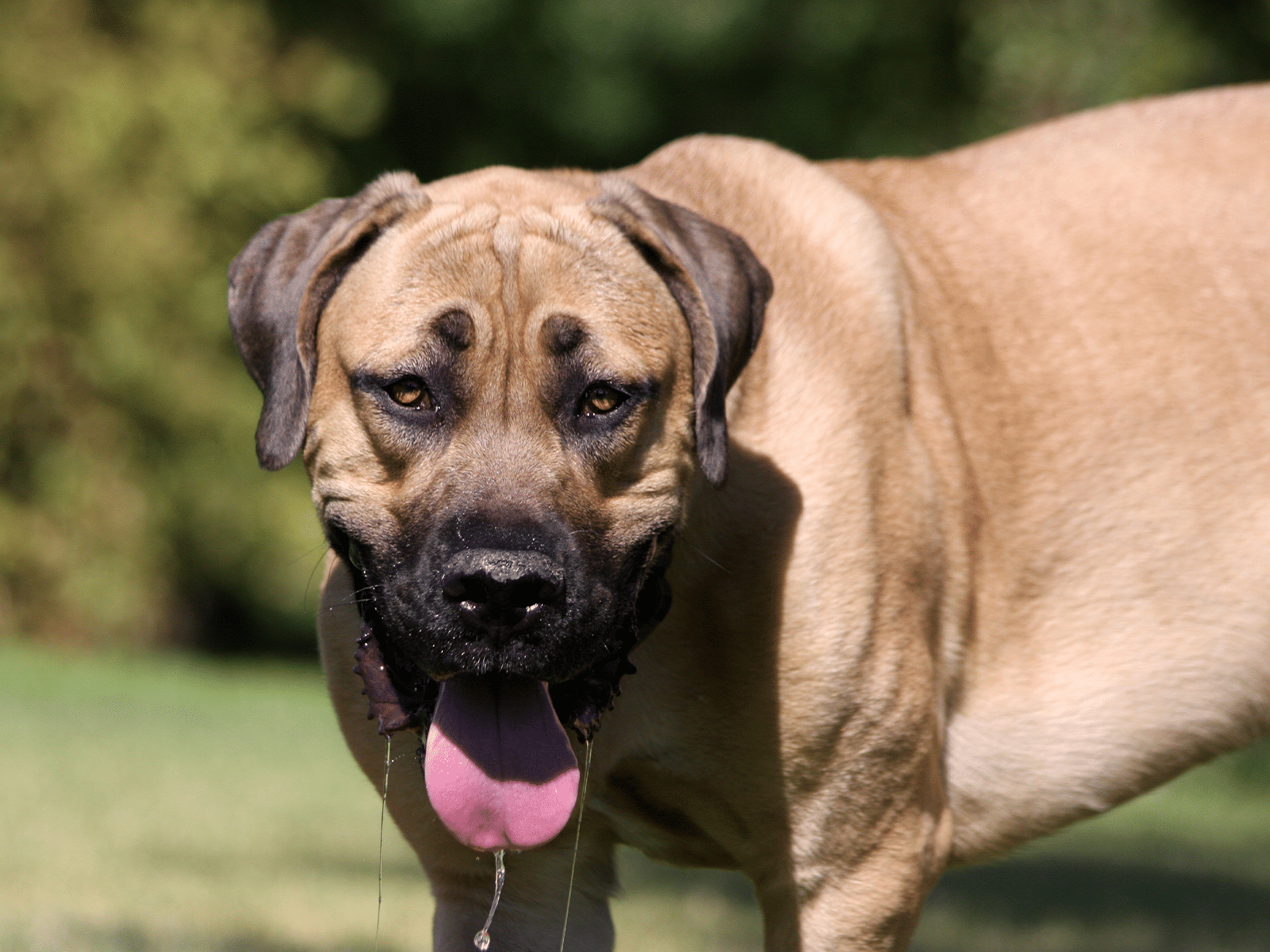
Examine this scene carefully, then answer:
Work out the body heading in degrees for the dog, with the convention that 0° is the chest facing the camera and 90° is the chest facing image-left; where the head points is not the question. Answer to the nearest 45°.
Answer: approximately 45°
